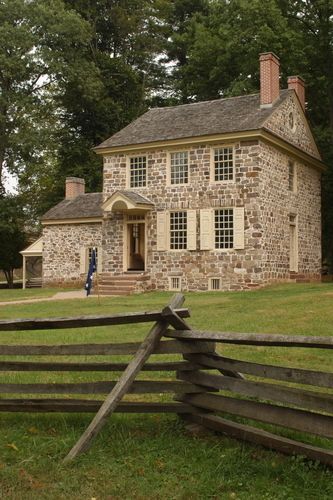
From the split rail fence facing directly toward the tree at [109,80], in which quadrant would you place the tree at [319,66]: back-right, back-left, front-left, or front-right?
front-right

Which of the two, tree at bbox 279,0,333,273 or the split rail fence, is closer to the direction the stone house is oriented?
the split rail fence

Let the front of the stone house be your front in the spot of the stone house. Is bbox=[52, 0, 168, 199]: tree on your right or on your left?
on your right

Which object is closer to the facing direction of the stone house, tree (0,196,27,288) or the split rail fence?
the split rail fence

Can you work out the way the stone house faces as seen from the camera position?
facing the viewer and to the left of the viewer

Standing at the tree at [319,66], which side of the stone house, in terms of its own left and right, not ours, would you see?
back

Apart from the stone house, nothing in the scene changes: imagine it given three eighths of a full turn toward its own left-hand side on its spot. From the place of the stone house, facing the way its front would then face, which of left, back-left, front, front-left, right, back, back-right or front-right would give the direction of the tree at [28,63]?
back-left

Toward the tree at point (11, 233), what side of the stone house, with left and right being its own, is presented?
right

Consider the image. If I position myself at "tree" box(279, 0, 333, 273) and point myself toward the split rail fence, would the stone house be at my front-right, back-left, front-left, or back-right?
front-right

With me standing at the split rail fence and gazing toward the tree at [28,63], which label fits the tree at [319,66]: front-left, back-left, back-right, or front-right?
front-right

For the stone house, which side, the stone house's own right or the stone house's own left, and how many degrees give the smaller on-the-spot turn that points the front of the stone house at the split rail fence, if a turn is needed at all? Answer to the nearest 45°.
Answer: approximately 45° to the stone house's own left
